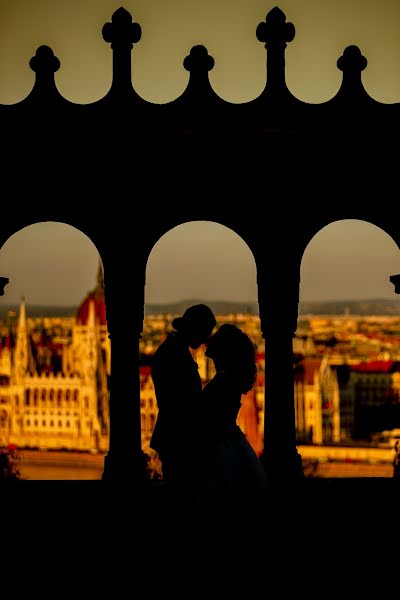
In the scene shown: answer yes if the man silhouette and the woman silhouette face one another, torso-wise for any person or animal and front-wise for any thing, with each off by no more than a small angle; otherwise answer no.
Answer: yes

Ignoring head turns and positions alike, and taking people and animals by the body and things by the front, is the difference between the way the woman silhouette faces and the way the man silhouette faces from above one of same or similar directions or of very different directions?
very different directions

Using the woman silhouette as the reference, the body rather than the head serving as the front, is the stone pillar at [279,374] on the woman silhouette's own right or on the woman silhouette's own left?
on the woman silhouette's own right

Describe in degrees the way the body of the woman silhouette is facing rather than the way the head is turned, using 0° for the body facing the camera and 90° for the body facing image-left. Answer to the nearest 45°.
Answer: approximately 90°

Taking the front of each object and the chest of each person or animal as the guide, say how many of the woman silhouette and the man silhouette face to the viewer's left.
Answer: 1

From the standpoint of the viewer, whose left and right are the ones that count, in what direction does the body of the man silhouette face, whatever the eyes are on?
facing to the right of the viewer
